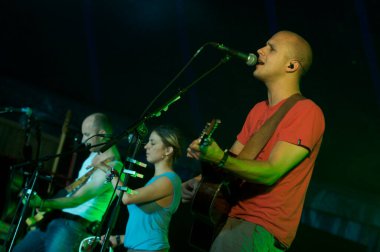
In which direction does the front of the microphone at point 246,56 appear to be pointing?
to the viewer's right
